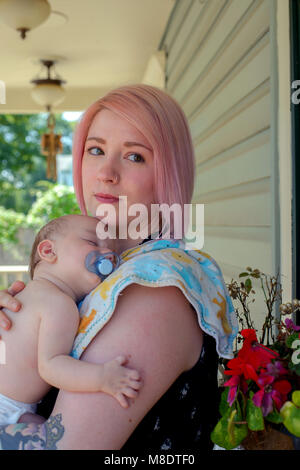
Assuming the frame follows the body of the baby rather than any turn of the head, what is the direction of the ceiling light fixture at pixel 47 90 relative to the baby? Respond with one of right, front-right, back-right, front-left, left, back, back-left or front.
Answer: left

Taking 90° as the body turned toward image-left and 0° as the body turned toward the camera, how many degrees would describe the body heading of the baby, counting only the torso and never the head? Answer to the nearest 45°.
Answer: approximately 270°

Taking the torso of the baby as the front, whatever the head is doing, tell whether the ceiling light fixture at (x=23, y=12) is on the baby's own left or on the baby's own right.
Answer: on the baby's own left

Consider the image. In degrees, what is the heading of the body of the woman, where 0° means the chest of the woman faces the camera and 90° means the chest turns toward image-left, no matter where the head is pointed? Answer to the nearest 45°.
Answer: approximately 90°

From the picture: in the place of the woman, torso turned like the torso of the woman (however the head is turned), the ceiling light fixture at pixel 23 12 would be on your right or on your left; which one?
on your right
